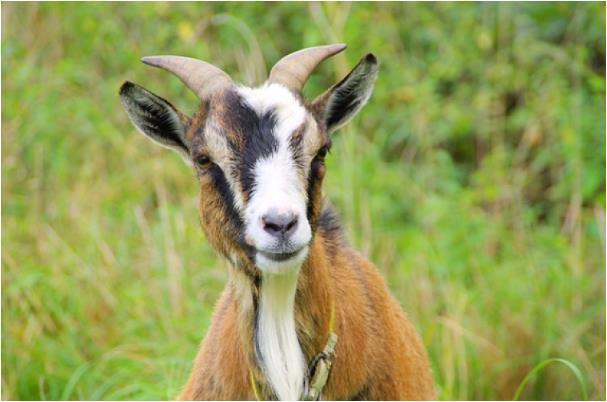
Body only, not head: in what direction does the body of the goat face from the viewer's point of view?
toward the camera
